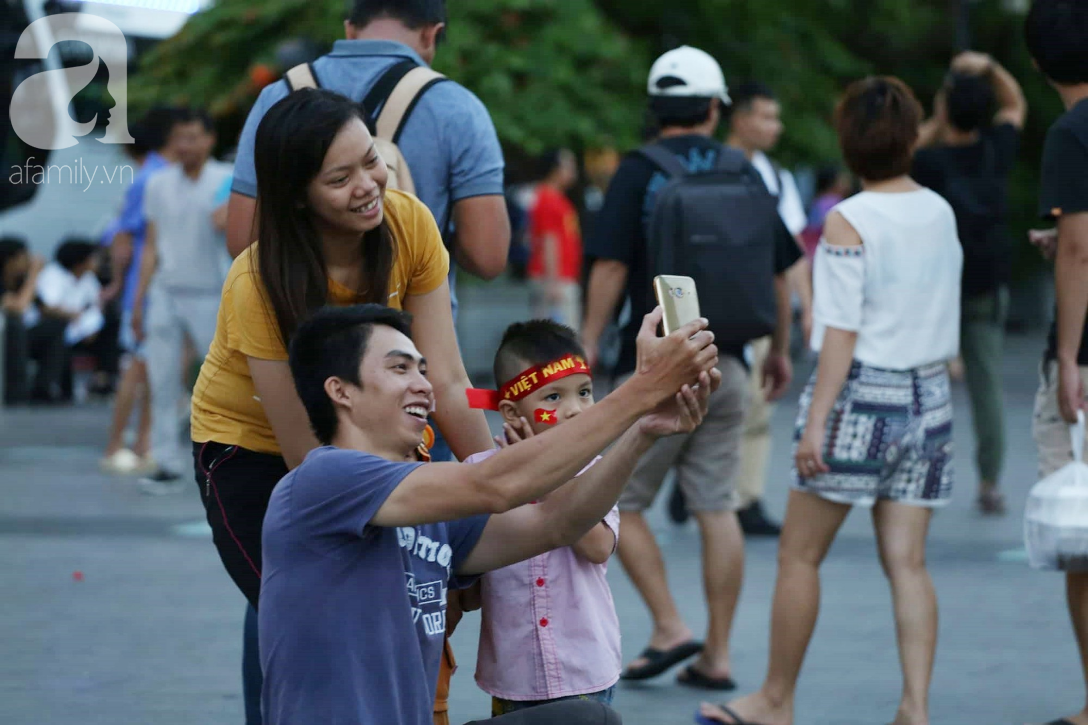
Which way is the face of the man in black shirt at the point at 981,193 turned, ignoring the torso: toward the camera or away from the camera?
away from the camera

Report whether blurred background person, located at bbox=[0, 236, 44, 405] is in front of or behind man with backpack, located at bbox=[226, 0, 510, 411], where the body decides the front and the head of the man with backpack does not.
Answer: in front

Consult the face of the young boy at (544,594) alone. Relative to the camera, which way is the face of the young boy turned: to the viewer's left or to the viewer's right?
to the viewer's right

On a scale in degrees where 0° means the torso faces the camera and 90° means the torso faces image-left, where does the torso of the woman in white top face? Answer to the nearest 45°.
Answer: approximately 135°

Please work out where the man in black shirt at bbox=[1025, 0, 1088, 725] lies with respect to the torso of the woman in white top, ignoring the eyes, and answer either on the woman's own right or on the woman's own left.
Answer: on the woman's own right

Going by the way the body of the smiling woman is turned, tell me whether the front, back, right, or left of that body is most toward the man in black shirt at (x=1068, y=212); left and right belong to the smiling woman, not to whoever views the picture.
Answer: left

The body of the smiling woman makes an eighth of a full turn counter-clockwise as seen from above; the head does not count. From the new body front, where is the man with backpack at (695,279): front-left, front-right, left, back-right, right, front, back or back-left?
front-left

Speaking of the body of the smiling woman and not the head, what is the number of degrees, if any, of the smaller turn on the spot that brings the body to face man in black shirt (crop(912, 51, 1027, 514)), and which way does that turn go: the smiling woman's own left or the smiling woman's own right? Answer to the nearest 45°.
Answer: approximately 90° to the smiling woman's own left

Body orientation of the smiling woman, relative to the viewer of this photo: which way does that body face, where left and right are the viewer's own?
facing the viewer and to the right of the viewer

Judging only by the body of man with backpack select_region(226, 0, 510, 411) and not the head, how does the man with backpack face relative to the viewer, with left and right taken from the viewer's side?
facing away from the viewer

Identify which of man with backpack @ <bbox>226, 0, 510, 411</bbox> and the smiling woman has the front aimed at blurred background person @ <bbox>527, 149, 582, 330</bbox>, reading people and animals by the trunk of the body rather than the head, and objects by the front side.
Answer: the man with backpack

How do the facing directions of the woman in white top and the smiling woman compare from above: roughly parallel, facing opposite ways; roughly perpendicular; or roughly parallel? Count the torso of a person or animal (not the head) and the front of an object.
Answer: roughly parallel, facing opposite ways

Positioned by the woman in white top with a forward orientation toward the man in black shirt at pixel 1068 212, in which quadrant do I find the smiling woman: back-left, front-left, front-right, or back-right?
back-right
